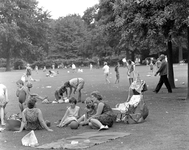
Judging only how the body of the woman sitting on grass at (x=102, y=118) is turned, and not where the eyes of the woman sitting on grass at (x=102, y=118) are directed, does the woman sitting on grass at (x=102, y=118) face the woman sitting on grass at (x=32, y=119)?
yes

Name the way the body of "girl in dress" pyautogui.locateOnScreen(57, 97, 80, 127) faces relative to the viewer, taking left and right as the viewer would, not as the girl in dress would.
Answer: facing the viewer and to the left of the viewer

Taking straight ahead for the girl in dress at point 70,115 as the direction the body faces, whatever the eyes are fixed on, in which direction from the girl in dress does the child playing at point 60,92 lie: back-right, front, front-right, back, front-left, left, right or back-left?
back-right

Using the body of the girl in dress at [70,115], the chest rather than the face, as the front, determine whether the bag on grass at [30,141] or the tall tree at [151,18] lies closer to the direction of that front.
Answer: the bag on grass

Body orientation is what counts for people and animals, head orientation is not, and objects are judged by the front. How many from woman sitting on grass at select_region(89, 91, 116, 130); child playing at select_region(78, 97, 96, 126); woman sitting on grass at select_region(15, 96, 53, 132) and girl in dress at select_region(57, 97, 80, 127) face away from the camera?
1

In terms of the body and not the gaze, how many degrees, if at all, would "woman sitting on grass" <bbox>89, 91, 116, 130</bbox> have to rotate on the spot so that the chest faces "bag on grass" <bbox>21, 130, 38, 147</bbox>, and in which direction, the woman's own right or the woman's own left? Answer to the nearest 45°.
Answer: approximately 45° to the woman's own left

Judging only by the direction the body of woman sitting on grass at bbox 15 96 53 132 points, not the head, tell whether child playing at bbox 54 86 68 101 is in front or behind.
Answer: in front

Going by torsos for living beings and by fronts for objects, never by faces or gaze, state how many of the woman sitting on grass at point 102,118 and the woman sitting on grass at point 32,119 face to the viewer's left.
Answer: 1

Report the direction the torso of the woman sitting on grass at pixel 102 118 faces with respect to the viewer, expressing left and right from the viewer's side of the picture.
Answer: facing to the left of the viewer

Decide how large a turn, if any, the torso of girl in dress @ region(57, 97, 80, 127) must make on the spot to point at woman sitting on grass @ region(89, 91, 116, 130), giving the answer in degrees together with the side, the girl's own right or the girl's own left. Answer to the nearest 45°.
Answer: approximately 90° to the girl's own left
